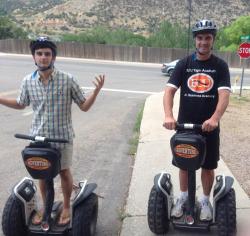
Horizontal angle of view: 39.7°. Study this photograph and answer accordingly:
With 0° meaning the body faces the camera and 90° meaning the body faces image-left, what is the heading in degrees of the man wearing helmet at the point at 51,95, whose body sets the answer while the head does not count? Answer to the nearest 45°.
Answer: approximately 0°

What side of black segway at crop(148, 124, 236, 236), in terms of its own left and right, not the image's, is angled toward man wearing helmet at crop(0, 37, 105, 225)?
right

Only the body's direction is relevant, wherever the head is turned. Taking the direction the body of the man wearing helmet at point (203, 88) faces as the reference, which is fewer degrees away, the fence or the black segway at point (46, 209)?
the black segway

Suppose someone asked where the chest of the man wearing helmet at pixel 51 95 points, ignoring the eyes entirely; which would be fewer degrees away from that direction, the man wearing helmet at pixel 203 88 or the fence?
the man wearing helmet

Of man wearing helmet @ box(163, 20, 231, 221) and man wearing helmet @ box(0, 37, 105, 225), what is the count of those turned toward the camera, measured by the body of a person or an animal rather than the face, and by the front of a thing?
2

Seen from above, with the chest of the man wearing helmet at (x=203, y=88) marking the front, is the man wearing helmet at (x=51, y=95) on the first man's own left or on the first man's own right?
on the first man's own right

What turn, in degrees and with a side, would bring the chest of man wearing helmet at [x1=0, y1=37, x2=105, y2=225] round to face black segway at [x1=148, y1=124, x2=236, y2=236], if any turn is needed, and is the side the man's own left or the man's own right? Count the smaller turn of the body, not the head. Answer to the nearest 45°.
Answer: approximately 90° to the man's own left

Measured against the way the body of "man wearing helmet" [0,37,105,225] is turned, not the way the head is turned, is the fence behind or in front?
behind

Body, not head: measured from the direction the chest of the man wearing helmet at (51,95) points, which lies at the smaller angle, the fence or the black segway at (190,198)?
the black segway

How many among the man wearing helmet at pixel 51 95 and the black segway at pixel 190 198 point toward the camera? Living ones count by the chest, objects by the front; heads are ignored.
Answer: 2

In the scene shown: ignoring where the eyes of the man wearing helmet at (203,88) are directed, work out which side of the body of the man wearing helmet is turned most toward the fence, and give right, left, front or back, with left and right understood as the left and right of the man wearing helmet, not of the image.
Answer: back
